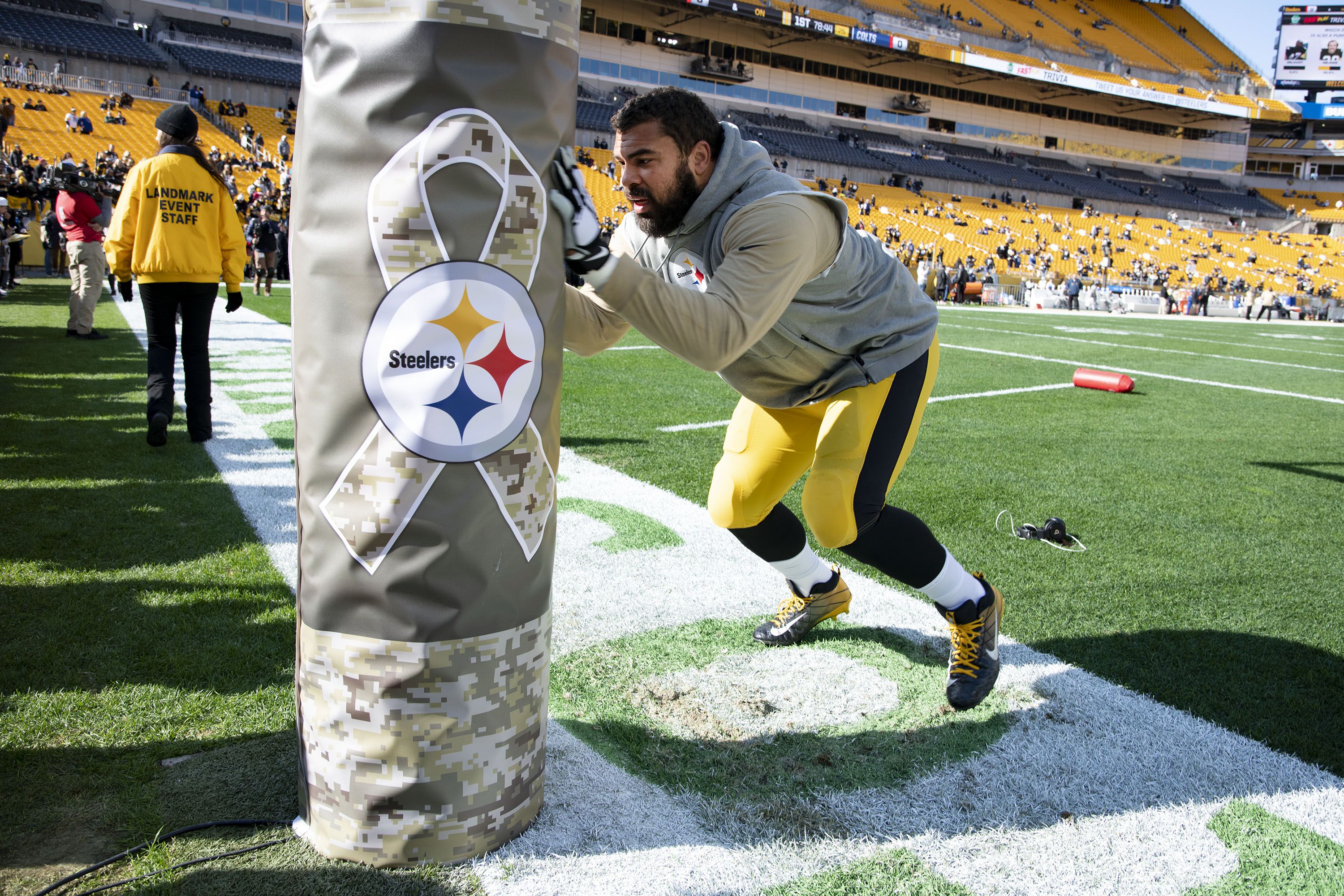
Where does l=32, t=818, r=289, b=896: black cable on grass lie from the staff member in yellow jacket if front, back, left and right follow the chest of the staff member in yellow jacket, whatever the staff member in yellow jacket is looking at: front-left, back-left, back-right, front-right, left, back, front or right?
back

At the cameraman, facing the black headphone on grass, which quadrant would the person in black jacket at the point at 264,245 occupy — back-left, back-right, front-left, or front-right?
back-left

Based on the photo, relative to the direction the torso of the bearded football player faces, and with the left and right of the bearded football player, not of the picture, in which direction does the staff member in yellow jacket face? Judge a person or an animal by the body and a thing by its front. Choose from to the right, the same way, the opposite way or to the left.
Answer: to the right

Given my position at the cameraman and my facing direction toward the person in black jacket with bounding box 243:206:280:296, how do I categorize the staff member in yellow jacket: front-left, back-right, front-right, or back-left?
back-right

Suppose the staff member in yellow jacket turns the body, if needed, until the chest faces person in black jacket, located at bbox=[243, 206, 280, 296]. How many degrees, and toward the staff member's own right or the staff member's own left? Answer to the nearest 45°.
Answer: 0° — they already face them

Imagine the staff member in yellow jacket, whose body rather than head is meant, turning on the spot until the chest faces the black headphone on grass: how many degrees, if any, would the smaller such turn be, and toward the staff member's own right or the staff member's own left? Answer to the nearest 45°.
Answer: approximately 135° to the staff member's own right

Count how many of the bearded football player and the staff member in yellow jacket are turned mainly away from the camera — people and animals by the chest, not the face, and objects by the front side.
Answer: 1

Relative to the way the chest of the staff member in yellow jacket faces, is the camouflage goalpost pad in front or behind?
behind

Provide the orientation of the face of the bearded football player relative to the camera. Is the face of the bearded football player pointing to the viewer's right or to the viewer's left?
to the viewer's left

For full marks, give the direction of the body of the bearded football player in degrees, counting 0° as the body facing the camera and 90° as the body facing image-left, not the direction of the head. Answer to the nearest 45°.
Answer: approximately 45°

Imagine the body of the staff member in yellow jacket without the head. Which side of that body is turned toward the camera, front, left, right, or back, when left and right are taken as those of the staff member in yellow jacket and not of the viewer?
back

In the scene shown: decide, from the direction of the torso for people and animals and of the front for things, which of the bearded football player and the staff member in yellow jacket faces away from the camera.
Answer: the staff member in yellow jacket
